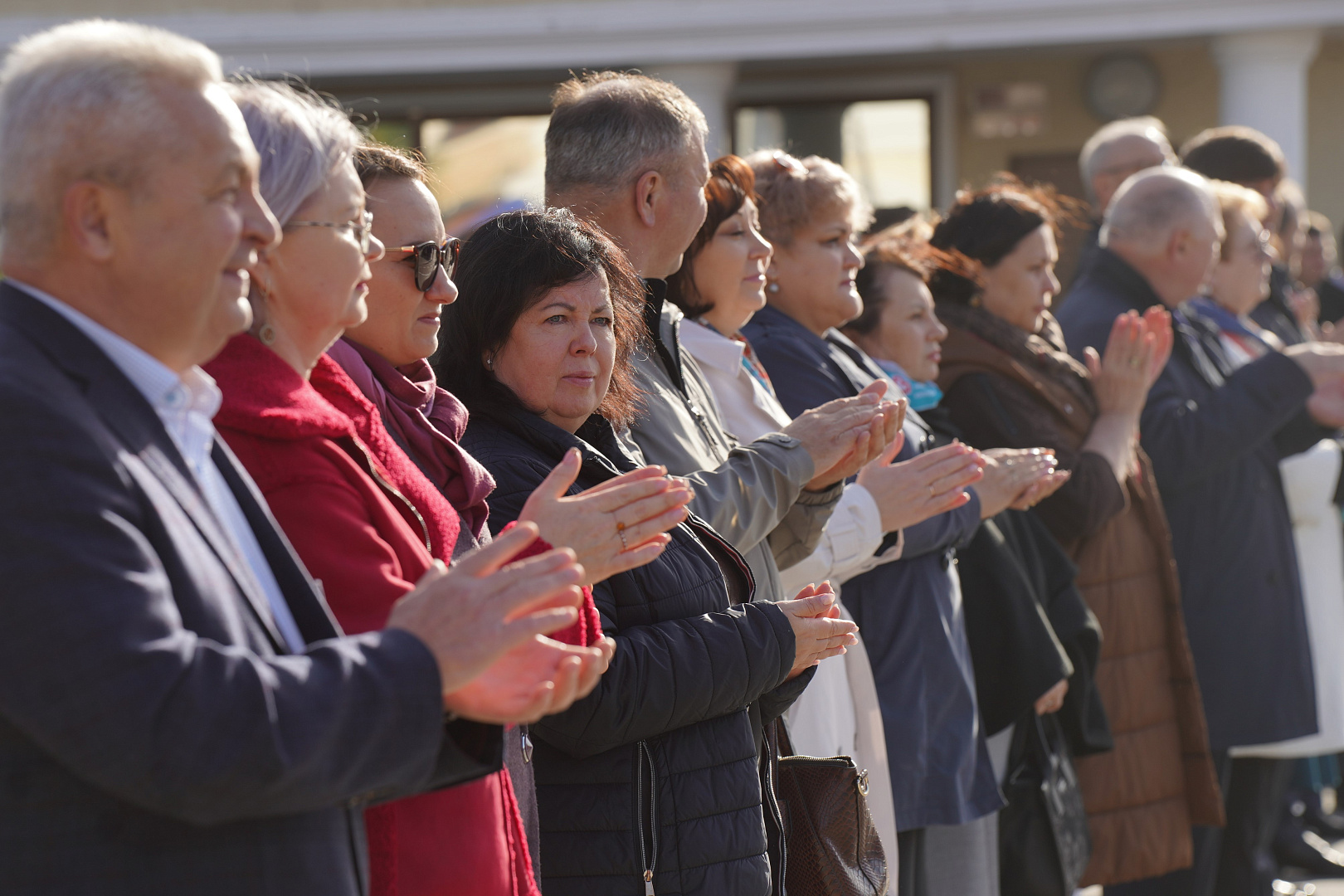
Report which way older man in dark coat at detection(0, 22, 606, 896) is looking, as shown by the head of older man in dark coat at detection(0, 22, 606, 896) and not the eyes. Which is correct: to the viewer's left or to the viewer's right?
to the viewer's right

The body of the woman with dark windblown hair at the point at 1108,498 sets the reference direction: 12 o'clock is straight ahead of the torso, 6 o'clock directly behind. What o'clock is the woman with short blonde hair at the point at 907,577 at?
The woman with short blonde hair is roughly at 4 o'clock from the woman with dark windblown hair.

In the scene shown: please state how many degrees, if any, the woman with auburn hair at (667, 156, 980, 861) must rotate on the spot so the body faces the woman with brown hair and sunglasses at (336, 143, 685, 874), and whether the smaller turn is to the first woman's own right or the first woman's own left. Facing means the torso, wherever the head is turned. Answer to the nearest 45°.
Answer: approximately 135° to the first woman's own right

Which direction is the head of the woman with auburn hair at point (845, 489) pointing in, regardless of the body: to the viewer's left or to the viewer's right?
to the viewer's right

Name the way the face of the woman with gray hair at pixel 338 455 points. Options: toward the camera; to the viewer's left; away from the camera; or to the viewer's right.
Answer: to the viewer's right

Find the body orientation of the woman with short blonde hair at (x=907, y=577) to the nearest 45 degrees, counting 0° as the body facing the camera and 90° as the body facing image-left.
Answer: approximately 270°

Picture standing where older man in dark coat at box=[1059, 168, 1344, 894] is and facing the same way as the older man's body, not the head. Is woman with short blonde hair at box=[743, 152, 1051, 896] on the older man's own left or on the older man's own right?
on the older man's own right

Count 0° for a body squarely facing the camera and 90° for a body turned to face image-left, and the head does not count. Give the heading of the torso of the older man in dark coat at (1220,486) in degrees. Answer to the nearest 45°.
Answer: approximately 270°

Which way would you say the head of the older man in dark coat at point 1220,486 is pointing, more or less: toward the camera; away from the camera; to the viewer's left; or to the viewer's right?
to the viewer's right

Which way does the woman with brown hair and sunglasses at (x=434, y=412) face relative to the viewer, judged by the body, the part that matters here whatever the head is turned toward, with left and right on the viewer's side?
facing to the right of the viewer

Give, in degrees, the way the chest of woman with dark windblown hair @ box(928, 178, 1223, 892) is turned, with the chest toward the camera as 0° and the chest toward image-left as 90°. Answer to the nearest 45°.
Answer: approximately 270°

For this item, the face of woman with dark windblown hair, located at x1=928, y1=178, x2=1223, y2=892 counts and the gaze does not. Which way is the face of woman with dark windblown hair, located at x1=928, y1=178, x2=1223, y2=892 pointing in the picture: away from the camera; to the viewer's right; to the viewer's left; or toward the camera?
to the viewer's right

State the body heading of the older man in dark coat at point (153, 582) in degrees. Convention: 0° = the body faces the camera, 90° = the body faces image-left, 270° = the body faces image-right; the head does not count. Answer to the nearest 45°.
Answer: approximately 270°
